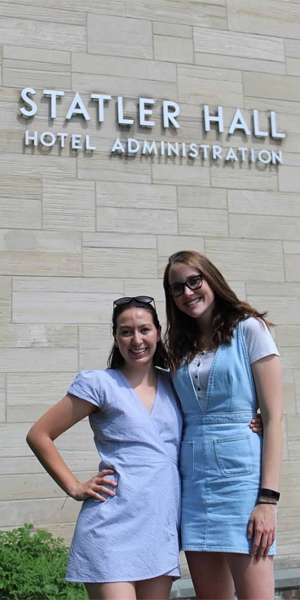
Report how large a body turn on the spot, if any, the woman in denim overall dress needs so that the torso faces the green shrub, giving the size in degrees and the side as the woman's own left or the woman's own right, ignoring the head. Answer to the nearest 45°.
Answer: approximately 90° to the woman's own right

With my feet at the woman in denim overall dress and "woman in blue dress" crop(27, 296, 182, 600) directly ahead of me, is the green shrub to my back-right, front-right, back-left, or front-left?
front-right

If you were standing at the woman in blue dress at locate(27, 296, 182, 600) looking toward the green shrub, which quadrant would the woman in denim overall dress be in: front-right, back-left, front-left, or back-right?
back-right

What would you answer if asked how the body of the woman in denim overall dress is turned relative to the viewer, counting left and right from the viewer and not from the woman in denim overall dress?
facing the viewer and to the left of the viewer

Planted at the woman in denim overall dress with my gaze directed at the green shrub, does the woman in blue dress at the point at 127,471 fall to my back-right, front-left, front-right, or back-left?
front-left
